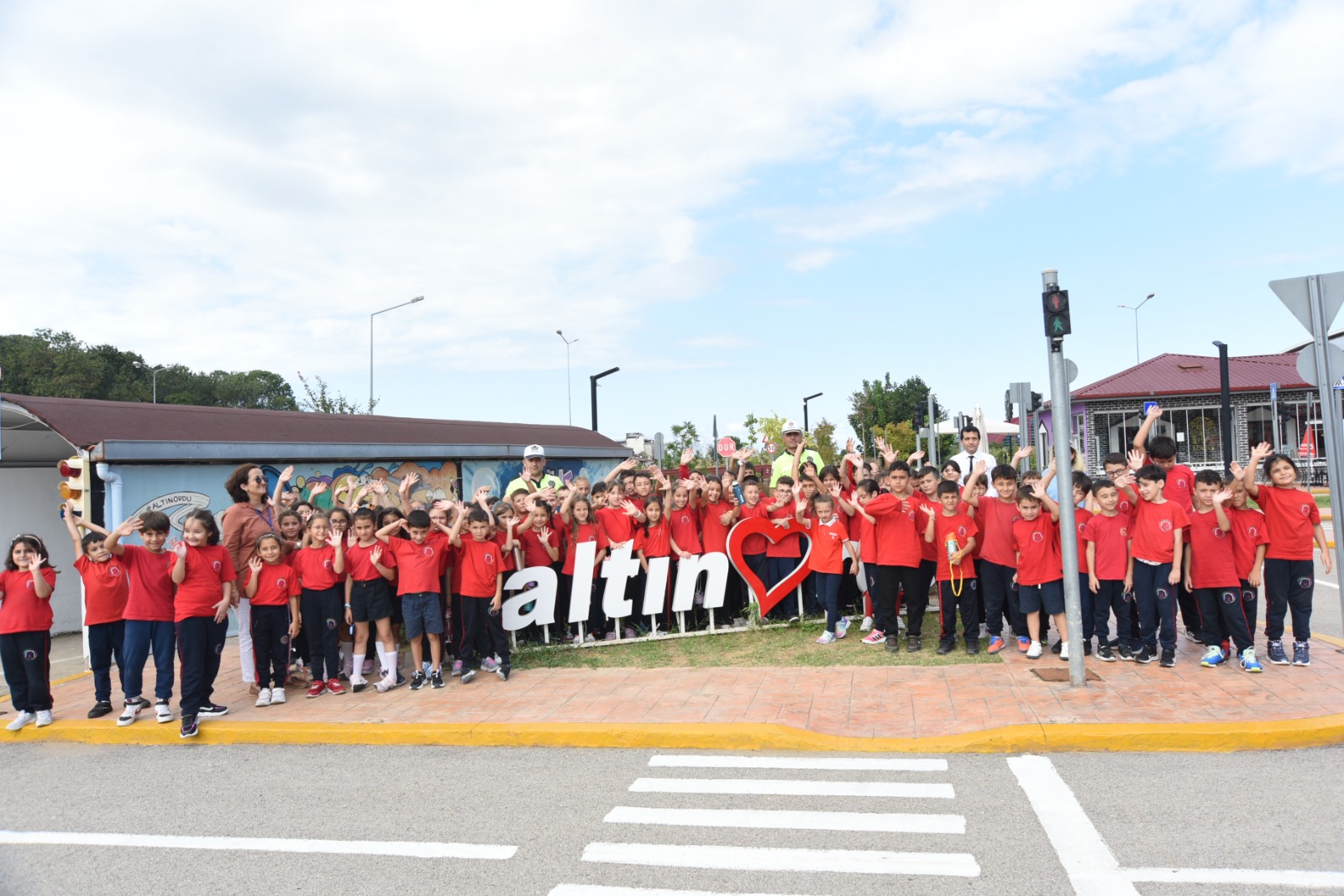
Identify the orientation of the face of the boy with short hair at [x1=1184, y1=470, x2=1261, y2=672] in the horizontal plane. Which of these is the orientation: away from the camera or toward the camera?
toward the camera

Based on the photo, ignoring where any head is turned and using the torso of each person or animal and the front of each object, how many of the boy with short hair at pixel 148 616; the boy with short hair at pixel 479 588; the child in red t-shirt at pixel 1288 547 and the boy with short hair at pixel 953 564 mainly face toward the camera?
4

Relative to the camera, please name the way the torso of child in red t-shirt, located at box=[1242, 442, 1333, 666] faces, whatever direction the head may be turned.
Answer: toward the camera

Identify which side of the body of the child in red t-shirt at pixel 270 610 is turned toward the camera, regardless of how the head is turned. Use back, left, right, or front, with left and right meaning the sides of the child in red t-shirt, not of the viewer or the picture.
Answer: front

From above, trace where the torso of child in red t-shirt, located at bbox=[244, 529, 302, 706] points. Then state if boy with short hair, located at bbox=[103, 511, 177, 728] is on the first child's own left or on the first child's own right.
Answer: on the first child's own right

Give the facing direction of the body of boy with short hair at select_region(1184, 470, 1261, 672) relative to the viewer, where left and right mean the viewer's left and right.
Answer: facing the viewer

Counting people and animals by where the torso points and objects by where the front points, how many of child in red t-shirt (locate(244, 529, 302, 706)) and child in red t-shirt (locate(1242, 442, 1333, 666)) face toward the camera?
2

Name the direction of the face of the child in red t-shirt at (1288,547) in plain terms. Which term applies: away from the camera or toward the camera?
toward the camera

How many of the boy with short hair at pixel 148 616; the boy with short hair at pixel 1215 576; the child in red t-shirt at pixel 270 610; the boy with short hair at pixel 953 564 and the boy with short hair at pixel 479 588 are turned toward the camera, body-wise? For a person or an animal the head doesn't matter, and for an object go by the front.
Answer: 5

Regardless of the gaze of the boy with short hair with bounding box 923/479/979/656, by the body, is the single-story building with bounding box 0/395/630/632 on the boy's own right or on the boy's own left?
on the boy's own right

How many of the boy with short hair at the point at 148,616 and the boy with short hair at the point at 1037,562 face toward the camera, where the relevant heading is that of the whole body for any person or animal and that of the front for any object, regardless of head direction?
2

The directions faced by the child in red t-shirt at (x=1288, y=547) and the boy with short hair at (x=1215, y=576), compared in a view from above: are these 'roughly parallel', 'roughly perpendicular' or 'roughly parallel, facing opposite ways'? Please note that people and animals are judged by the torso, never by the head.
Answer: roughly parallel
